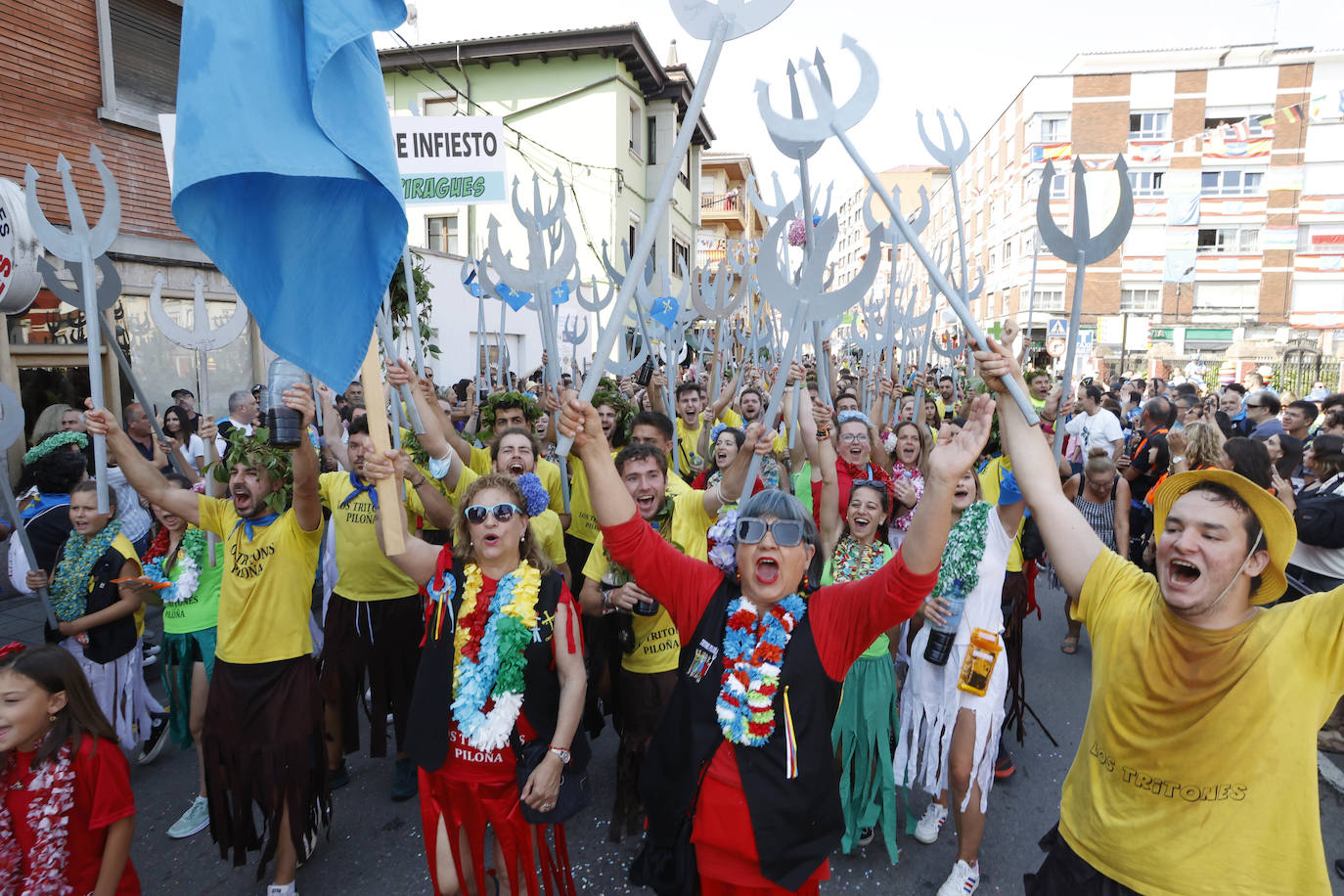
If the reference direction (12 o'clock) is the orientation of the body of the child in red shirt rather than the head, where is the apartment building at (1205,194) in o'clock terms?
The apartment building is roughly at 7 o'clock from the child in red shirt.

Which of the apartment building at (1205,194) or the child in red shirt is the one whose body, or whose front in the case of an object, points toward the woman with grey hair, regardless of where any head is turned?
the apartment building

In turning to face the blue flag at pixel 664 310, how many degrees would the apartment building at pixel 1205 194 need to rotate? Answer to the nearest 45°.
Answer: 0° — it already faces it

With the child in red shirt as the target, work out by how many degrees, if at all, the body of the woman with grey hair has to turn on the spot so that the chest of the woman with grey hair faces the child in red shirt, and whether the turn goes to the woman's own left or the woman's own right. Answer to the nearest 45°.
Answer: approximately 90° to the woman's own right

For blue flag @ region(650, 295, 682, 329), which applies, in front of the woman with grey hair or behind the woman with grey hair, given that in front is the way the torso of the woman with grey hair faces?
behind

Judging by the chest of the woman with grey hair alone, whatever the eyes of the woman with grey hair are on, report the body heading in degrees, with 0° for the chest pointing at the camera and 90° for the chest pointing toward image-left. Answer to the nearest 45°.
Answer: approximately 0°

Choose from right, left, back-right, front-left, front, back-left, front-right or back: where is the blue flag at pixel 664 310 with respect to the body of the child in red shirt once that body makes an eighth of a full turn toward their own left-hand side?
back-left

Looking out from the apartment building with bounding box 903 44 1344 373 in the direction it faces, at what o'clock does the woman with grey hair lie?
The woman with grey hair is roughly at 12 o'clock from the apartment building.
